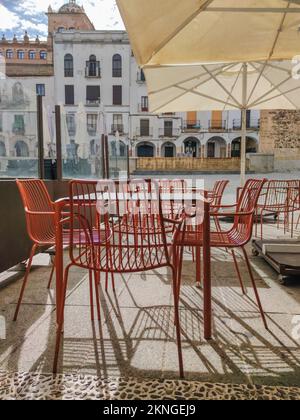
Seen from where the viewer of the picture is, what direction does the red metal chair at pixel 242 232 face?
facing to the left of the viewer
